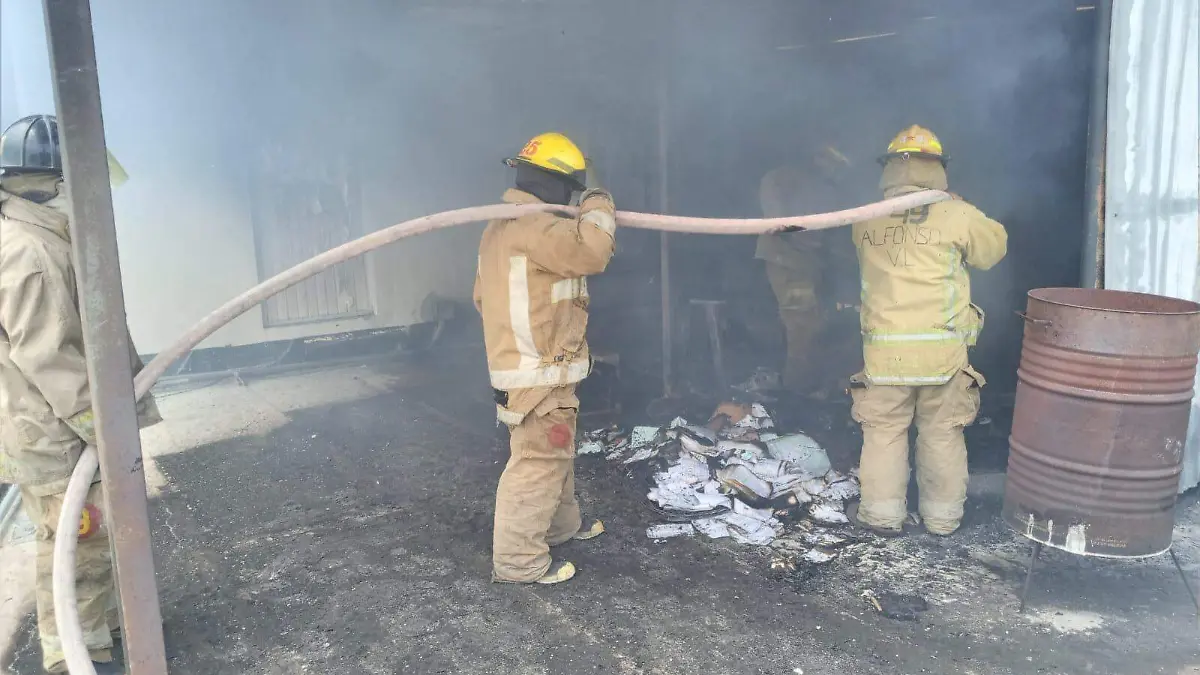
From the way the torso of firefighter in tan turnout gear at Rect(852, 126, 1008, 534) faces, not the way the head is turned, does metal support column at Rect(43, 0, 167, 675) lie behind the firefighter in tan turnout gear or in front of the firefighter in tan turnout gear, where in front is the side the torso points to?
behind

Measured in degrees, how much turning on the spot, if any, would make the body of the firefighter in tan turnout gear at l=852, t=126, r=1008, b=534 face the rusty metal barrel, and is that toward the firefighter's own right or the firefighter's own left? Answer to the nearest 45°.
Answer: approximately 135° to the firefighter's own right

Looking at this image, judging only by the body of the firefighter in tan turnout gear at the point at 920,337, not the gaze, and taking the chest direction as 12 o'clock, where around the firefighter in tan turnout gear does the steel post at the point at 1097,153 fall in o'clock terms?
The steel post is roughly at 2 o'clock from the firefighter in tan turnout gear.

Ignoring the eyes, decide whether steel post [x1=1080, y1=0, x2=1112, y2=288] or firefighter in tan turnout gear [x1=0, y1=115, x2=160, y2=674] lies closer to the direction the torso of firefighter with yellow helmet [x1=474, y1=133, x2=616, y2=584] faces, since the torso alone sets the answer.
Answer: the steel post

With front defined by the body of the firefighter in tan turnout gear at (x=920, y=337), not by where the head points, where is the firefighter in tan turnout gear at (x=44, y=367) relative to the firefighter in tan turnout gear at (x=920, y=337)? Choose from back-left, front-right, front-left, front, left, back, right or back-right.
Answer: back-left

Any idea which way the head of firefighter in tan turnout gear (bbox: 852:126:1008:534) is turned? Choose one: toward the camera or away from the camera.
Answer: away from the camera

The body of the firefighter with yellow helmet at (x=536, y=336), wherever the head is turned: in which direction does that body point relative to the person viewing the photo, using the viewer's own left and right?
facing away from the viewer and to the right of the viewer

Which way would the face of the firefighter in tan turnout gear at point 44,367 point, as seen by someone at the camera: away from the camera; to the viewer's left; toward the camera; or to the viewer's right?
to the viewer's right

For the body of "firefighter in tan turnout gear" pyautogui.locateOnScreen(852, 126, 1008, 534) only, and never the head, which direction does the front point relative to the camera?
away from the camera
